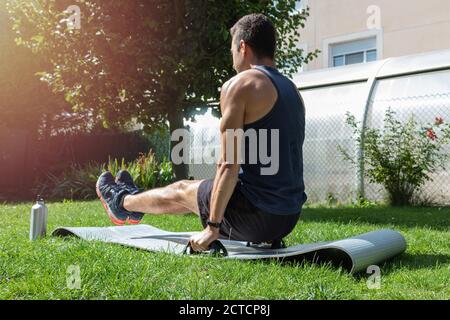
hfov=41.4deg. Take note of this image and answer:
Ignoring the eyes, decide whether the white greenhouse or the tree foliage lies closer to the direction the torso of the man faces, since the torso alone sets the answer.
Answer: the tree foliage

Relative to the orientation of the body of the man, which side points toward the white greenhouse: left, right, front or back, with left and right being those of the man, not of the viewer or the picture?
right

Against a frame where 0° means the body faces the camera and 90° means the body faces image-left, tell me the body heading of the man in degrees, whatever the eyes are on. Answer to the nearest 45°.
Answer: approximately 135°

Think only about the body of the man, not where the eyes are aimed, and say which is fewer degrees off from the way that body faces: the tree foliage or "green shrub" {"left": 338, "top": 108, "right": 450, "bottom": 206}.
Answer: the tree foliage

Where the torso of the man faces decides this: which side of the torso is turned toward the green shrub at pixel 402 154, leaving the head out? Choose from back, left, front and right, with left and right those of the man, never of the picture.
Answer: right

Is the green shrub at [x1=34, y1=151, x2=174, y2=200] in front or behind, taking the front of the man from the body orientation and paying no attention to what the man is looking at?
in front

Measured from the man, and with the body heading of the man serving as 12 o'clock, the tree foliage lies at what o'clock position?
The tree foliage is roughly at 1 o'clock from the man.

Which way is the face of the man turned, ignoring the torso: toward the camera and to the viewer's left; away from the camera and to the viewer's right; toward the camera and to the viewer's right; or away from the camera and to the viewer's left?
away from the camera and to the viewer's left
